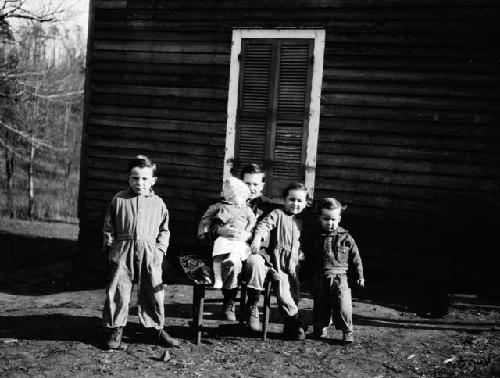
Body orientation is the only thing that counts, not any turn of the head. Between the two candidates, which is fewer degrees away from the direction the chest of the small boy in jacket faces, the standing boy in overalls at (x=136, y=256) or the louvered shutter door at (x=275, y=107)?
the standing boy in overalls

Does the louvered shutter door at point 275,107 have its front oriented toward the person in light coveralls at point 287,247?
yes

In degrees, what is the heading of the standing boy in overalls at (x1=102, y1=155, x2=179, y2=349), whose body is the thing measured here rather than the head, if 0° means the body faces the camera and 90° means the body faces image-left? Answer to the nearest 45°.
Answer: approximately 0°

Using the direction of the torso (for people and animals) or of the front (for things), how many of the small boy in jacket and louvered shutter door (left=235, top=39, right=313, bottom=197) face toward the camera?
2

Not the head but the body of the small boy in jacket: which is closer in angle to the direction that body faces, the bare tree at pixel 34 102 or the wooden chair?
the wooden chair

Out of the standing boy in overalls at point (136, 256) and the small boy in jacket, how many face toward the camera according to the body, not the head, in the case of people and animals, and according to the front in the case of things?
2
